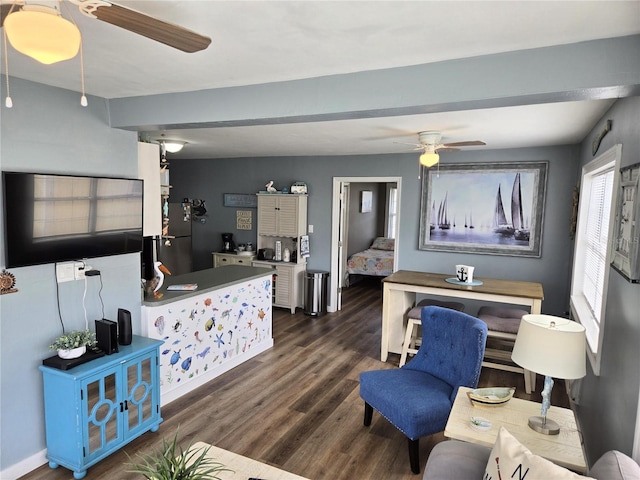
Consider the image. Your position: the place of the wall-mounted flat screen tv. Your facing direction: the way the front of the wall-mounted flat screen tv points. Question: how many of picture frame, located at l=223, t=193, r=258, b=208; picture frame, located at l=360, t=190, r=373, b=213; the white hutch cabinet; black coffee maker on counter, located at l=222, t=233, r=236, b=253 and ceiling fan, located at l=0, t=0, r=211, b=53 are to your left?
4

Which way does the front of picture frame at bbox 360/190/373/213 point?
toward the camera

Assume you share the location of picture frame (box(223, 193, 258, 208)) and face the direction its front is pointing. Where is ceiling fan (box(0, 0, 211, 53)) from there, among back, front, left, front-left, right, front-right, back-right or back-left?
front

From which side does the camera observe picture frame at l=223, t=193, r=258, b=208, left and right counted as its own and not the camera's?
front

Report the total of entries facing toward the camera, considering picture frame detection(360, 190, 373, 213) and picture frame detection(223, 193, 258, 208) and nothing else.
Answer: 2

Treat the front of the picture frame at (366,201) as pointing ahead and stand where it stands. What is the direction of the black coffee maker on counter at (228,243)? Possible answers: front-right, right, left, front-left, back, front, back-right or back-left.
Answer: front-right

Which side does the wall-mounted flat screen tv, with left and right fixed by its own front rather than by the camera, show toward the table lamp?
front

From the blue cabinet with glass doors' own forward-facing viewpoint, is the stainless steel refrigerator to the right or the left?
on its left

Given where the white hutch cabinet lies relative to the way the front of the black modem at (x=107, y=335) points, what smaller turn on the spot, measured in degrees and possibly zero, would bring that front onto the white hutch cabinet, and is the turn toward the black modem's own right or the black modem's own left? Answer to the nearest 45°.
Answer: approximately 90° to the black modem's own left

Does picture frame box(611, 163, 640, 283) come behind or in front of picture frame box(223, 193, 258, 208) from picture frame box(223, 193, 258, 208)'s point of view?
in front

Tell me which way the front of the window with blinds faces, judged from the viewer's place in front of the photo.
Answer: facing the viewer and to the left of the viewer

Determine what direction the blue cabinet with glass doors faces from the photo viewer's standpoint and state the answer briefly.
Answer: facing the viewer and to the right of the viewer

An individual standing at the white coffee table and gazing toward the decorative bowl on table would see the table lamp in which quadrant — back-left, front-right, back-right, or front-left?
front-right

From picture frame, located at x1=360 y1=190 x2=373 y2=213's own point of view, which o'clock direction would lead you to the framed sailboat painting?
The framed sailboat painting is roughly at 11 o'clock from the picture frame.
